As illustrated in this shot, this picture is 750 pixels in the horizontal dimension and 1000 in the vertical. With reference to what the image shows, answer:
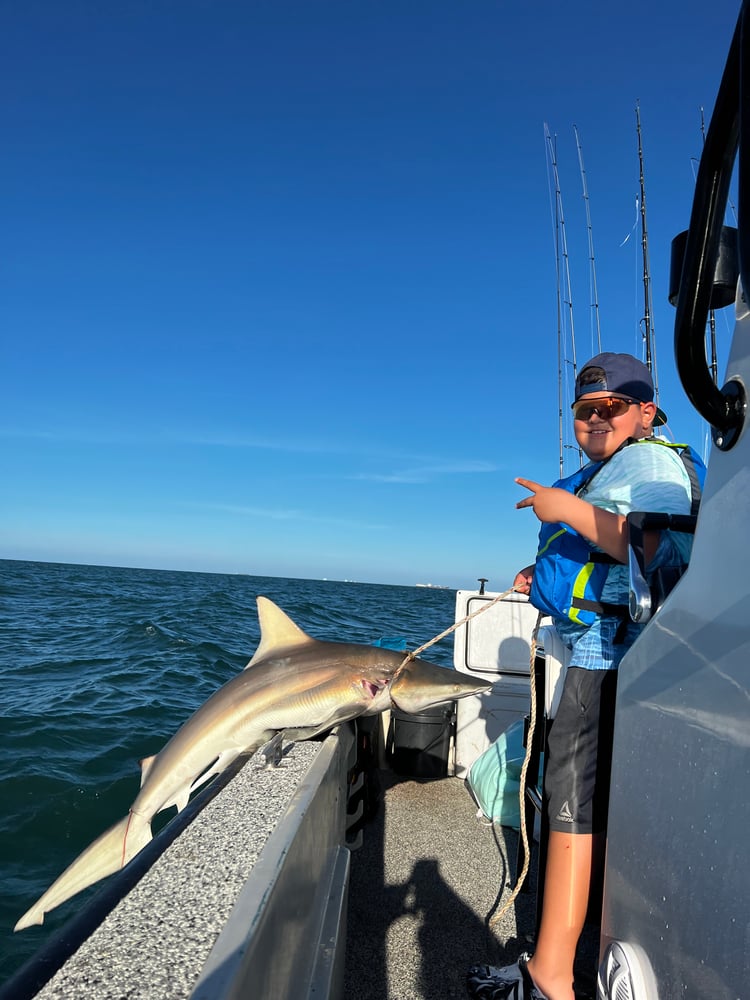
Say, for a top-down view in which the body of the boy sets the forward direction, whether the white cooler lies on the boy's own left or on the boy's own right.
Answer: on the boy's own right

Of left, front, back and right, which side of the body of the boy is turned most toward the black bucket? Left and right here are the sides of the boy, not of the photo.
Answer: right

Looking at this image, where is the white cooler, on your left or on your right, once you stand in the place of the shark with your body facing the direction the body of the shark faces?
on your left

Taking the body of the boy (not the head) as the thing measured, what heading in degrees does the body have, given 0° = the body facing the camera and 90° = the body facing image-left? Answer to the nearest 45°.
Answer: approximately 90°

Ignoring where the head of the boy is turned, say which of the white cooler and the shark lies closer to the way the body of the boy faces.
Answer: the shark

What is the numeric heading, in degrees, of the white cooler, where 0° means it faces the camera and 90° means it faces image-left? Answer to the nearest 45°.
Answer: approximately 0°

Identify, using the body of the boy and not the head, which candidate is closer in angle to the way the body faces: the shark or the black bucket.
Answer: the shark

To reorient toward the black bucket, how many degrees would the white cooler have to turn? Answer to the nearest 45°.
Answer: approximately 45° to its right

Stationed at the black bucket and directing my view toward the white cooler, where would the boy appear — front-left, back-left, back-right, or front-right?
back-right
